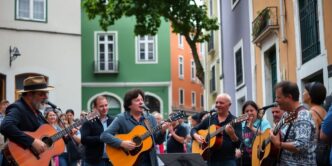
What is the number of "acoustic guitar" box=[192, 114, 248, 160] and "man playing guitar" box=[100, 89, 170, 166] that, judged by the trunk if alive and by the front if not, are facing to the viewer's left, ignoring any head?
0

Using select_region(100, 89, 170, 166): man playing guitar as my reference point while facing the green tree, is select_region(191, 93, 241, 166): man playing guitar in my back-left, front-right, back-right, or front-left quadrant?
front-right

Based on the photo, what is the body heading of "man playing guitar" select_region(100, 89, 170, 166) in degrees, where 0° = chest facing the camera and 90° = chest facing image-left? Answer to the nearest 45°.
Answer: approximately 315°

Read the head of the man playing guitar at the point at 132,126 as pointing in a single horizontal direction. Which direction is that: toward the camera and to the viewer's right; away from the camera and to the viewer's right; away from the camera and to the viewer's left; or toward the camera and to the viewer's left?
toward the camera and to the viewer's right

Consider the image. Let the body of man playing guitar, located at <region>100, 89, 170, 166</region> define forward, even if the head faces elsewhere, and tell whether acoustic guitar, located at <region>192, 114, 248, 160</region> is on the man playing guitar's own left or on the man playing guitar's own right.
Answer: on the man playing guitar's own left

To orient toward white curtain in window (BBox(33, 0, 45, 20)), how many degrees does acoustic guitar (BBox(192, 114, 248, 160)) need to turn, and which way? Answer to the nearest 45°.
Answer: approximately 135° to its right

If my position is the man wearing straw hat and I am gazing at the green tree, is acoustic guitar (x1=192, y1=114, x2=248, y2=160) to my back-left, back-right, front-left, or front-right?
front-right

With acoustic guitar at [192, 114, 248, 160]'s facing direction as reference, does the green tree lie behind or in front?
behind

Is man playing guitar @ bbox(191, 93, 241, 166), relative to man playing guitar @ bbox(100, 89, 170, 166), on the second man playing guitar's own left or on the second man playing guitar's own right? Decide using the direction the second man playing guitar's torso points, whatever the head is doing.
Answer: on the second man playing guitar's own left

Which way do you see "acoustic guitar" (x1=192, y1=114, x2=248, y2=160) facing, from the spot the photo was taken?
facing the viewer
